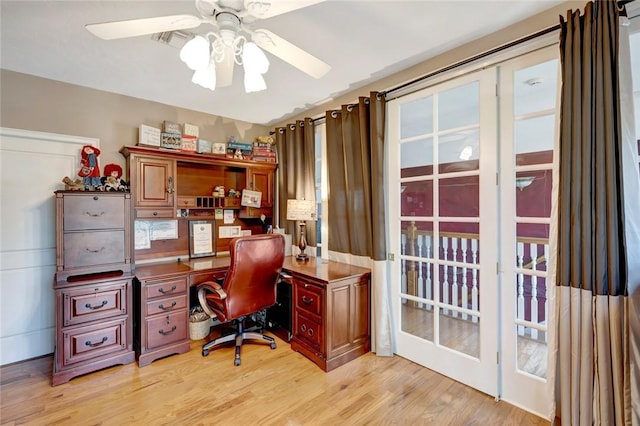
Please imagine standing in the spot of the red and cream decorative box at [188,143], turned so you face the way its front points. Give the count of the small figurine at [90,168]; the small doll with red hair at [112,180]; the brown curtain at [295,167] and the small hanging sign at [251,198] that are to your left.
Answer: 2

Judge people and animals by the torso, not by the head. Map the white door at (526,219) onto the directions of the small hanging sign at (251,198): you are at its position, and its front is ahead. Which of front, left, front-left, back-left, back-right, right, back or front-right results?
front-left

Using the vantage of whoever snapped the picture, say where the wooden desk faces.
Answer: facing the viewer

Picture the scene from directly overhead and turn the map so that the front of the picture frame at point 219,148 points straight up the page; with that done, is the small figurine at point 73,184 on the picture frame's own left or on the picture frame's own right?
on the picture frame's own right

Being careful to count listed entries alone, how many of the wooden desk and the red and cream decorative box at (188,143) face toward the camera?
2

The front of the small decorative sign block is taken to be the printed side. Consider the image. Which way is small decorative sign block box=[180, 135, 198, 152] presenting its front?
toward the camera

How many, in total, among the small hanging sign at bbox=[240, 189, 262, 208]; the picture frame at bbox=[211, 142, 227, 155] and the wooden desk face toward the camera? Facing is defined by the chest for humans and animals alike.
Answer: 3

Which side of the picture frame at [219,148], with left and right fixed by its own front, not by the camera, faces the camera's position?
front
